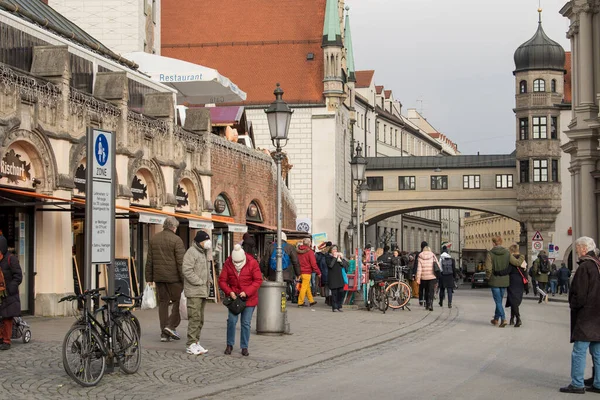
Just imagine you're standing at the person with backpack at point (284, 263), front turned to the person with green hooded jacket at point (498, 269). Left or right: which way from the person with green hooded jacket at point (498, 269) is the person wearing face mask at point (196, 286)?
right

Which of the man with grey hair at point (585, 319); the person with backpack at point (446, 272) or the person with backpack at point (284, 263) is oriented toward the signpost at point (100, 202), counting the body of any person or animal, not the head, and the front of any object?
the man with grey hair

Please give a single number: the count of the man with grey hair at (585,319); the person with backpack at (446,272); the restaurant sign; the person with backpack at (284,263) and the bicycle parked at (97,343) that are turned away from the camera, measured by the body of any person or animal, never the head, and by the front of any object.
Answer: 2

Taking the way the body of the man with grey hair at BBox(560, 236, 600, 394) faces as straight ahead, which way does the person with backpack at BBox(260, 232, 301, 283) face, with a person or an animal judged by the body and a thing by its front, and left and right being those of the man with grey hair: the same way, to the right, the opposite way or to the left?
to the right

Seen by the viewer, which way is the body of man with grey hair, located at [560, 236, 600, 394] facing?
to the viewer's left

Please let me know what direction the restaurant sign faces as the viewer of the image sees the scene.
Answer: facing the viewer and to the right of the viewer

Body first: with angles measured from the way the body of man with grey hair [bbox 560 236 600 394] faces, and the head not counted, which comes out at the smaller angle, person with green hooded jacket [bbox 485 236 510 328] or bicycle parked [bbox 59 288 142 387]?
the bicycle parked

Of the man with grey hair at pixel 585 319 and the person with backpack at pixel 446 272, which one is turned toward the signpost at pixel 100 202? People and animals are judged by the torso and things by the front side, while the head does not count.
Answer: the man with grey hair

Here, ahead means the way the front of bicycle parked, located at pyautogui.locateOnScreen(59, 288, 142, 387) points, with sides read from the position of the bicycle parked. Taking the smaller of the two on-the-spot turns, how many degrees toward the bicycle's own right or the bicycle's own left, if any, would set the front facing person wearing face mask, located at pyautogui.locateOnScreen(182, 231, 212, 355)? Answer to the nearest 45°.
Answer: approximately 180°

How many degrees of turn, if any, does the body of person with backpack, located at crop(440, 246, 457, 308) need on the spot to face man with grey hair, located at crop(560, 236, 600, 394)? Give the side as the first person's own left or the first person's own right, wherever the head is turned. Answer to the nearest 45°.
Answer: approximately 180°

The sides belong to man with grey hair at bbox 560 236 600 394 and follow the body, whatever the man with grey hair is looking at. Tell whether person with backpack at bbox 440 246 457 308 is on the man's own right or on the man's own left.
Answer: on the man's own right

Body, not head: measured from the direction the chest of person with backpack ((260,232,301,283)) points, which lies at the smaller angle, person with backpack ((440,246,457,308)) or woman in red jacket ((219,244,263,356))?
the person with backpack

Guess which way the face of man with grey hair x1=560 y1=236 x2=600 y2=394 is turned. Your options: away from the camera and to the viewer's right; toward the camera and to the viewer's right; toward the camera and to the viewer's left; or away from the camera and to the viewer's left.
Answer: toward the camera and to the viewer's left

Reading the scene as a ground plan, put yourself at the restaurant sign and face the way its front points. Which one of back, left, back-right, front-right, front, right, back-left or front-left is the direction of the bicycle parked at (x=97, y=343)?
front-right

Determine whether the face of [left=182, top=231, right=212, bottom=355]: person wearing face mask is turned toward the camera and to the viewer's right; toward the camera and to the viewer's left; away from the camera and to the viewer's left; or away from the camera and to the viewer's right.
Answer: toward the camera and to the viewer's right

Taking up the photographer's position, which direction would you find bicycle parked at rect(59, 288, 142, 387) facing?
facing the viewer and to the left of the viewer

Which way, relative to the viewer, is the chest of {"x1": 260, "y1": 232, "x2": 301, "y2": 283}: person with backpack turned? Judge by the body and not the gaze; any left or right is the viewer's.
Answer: facing away from the viewer

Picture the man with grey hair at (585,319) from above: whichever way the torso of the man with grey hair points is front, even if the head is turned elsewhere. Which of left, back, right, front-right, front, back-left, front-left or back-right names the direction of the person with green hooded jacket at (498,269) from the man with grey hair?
right
